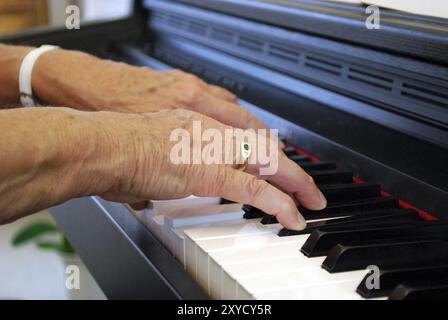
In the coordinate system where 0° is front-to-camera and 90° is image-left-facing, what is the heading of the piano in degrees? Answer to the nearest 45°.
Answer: approximately 45°
